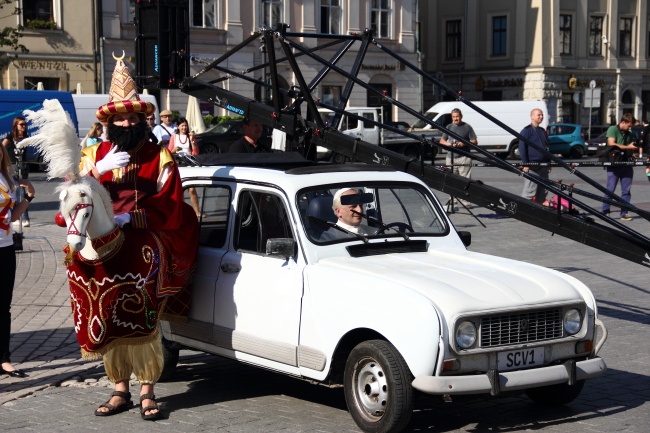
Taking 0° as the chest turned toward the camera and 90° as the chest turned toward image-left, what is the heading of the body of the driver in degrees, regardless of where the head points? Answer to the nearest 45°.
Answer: approximately 315°

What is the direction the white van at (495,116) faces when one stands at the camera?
facing to the left of the viewer

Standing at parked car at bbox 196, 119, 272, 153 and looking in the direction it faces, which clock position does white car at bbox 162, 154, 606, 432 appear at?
The white car is roughly at 9 o'clock from the parked car.

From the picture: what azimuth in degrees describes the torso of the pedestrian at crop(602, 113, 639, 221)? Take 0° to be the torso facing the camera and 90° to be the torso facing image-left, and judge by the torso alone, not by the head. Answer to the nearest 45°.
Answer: approximately 315°

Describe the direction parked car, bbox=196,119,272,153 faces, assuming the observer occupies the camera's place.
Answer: facing to the left of the viewer

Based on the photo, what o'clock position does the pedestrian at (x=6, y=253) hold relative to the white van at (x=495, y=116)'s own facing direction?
The pedestrian is roughly at 9 o'clock from the white van.

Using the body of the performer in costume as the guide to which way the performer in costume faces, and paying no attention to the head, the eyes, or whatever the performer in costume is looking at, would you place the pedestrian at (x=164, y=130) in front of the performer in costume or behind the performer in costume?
behind

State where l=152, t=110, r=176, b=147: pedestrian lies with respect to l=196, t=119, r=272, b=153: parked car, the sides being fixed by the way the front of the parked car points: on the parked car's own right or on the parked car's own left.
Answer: on the parked car's own left
